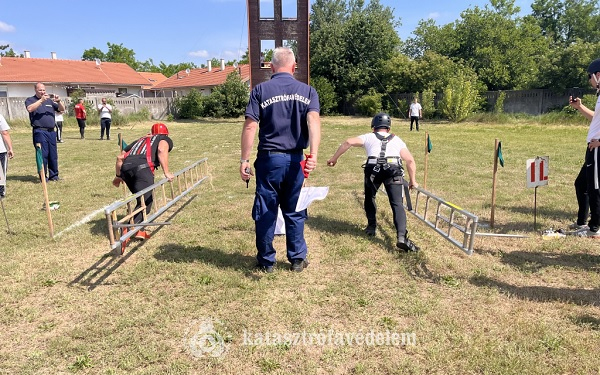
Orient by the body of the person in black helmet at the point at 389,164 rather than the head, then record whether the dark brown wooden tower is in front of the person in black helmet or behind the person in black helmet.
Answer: in front

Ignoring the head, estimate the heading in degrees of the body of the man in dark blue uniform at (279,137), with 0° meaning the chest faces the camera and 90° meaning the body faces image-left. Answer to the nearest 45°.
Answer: approximately 180°

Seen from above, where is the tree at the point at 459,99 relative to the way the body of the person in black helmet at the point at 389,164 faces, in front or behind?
in front

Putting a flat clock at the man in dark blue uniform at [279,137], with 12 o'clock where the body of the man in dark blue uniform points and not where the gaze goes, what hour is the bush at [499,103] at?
The bush is roughly at 1 o'clock from the man in dark blue uniform.

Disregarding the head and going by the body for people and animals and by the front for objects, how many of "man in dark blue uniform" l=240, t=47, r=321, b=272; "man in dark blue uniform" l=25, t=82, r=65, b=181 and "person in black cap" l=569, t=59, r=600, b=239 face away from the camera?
1

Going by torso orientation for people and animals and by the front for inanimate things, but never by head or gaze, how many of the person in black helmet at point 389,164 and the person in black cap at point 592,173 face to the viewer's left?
1

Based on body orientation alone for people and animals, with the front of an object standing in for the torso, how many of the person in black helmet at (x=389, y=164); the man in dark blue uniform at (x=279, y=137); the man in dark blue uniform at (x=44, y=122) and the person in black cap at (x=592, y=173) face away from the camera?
2

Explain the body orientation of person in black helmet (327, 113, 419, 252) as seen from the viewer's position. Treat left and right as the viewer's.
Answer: facing away from the viewer

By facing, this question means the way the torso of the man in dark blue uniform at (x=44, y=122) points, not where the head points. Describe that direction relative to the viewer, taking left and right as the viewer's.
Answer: facing the viewer and to the right of the viewer

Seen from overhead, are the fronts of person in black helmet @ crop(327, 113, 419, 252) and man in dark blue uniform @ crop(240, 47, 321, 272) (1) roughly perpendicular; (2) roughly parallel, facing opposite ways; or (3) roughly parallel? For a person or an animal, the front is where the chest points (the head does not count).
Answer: roughly parallel

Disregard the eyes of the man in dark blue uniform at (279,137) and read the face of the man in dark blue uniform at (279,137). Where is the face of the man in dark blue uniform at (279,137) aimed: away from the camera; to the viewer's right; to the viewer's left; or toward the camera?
away from the camera

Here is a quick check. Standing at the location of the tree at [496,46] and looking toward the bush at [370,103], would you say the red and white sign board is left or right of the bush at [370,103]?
left

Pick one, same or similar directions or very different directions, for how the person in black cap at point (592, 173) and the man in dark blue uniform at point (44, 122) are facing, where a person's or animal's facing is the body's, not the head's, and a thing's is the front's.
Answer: very different directions

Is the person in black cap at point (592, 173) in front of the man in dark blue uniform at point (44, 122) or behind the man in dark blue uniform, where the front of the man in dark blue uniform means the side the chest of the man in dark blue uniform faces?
in front

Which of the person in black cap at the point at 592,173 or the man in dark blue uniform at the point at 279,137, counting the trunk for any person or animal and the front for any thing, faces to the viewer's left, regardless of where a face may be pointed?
the person in black cap

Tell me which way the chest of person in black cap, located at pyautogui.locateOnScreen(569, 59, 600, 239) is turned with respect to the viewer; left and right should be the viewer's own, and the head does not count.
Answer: facing to the left of the viewer

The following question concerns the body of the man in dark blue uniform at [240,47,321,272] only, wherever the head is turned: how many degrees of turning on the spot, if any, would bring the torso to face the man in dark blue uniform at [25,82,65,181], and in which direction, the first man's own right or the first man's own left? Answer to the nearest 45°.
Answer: approximately 45° to the first man's own left
